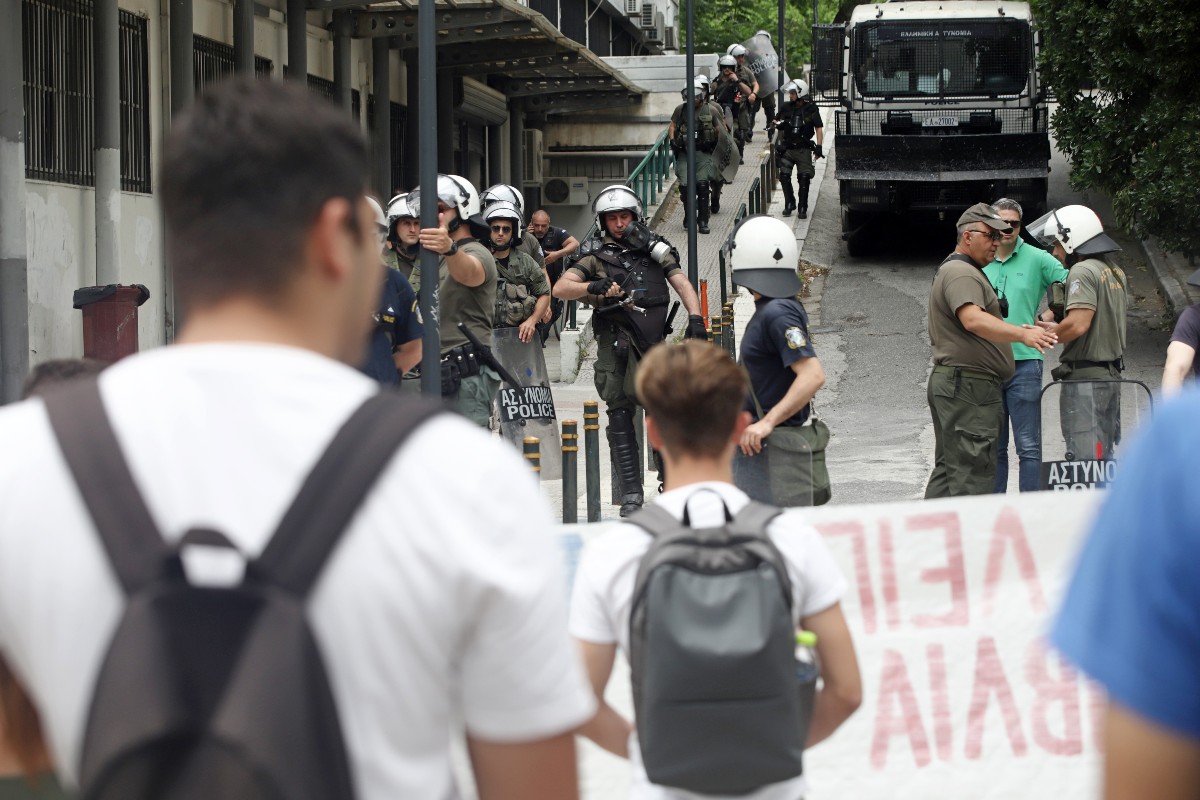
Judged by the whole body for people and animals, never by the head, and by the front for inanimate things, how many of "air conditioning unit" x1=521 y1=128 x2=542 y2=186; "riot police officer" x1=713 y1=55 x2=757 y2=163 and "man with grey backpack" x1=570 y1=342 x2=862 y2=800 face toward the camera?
1

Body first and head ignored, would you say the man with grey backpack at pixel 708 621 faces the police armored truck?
yes

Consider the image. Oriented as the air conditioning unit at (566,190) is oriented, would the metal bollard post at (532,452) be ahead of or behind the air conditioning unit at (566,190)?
ahead

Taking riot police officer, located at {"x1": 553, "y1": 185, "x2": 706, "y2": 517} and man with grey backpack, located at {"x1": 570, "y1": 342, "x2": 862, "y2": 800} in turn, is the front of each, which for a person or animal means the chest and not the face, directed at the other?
yes

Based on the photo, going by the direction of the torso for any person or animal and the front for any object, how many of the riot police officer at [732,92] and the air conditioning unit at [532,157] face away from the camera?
0

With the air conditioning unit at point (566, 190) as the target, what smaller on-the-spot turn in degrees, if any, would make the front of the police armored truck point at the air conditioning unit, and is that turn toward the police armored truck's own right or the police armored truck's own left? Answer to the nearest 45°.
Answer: approximately 135° to the police armored truck's own right

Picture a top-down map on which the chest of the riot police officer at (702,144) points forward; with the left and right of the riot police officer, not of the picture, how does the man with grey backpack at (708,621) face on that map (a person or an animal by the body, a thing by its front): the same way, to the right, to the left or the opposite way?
the opposite way

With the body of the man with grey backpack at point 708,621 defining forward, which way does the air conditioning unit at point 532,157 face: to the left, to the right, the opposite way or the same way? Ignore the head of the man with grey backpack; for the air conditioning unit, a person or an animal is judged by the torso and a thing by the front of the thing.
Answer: to the right

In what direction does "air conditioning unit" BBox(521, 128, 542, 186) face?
to the viewer's right

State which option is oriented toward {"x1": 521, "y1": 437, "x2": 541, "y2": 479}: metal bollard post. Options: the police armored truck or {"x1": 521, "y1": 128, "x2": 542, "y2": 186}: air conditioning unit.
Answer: the police armored truck

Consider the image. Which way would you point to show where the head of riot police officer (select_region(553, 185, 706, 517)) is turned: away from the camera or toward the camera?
toward the camera

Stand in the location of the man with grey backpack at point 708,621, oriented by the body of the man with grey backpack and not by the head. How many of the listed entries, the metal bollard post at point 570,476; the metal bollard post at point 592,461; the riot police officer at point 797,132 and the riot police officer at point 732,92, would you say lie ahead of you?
4

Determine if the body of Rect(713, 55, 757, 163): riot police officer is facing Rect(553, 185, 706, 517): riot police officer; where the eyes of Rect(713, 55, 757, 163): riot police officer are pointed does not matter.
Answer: yes

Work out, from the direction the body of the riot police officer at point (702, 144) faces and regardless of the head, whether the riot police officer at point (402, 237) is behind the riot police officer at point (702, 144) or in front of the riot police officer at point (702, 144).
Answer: in front

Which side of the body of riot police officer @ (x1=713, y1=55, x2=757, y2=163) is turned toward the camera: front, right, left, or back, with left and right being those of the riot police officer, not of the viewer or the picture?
front

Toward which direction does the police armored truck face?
toward the camera

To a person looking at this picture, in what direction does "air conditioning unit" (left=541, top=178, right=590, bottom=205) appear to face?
facing the viewer

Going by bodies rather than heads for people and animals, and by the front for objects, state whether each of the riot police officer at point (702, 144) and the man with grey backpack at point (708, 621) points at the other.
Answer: yes
